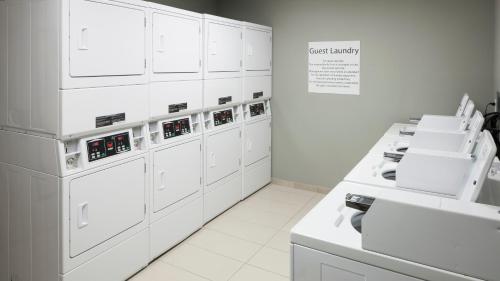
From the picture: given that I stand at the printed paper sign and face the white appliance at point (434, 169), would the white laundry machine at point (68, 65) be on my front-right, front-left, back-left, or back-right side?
front-right

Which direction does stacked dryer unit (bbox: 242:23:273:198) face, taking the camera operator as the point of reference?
facing the viewer and to the right of the viewer

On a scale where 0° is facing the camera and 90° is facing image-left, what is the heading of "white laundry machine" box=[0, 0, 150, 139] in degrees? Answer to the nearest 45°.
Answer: approximately 315°

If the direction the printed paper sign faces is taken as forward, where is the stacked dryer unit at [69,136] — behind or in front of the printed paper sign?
in front

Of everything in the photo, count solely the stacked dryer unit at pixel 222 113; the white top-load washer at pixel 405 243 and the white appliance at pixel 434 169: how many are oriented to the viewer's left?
2

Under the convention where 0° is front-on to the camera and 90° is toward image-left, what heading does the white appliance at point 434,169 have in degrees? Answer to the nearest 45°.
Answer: approximately 90°

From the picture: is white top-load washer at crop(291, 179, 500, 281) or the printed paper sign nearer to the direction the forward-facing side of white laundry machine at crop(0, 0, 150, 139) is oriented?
the white top-load washer

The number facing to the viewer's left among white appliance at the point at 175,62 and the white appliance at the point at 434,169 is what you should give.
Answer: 1

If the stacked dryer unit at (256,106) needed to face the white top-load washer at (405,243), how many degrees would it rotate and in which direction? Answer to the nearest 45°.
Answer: approximately 45° to its right

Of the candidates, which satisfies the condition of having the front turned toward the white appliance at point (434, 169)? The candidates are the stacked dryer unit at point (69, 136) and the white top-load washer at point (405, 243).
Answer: the stacked dryer unit
